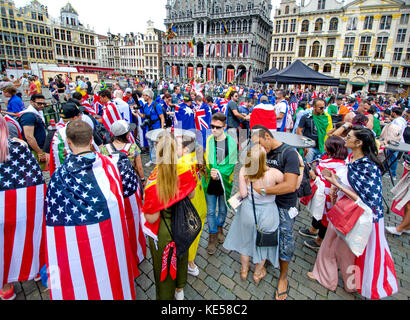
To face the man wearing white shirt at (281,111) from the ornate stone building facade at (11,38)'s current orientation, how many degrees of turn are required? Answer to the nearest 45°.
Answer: approximately 45° to its right

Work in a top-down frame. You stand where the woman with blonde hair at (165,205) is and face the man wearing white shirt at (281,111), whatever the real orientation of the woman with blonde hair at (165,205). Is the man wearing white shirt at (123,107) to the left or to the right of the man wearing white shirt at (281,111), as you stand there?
left

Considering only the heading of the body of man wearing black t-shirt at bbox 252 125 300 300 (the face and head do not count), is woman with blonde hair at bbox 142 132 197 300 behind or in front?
in front

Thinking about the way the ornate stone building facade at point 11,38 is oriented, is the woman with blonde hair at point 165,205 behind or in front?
in front

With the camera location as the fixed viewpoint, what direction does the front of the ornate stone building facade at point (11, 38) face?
facing the viewer and to the right of the viewer

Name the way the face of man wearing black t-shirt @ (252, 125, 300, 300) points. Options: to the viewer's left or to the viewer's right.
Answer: to the viewer's left

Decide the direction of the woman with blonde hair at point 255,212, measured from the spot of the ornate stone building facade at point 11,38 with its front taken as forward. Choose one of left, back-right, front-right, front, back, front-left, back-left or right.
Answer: front-right

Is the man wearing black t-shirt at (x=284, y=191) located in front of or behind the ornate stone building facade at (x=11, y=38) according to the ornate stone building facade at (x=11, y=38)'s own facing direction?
in front

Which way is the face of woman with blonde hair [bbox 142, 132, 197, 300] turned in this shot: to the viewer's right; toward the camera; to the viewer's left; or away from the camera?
away from the camera

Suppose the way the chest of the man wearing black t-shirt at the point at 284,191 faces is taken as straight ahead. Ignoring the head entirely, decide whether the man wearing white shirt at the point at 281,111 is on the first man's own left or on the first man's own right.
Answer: on the first man's own right
